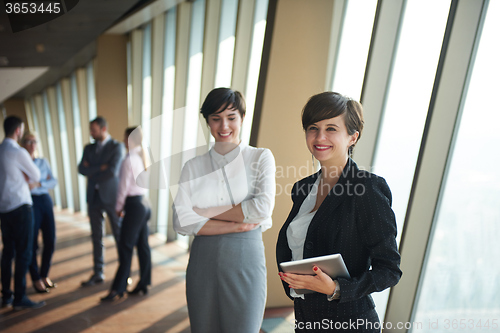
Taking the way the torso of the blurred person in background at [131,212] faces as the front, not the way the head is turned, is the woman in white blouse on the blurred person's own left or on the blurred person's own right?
on the blurred person's own left

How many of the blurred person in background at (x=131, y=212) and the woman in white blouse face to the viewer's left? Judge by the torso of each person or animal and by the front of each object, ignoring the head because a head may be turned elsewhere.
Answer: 1

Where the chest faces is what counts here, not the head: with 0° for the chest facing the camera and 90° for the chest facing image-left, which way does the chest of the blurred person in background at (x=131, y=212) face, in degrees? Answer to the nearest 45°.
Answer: approximately 90°

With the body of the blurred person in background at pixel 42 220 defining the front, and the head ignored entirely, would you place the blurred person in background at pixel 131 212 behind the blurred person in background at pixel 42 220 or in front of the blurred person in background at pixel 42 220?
in front

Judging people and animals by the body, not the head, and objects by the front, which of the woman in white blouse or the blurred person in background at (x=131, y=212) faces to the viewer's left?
the blurred person in background

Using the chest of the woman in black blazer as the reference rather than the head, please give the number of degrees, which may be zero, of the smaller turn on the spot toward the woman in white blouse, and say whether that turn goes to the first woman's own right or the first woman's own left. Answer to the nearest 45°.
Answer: approximately 90° to the first woman's own right

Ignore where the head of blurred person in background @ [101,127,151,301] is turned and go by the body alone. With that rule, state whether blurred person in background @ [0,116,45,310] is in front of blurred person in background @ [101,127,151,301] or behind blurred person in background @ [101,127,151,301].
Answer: in front

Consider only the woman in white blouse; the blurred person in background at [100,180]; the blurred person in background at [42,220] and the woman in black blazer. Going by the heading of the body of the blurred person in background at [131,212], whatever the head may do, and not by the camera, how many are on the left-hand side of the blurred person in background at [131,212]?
2

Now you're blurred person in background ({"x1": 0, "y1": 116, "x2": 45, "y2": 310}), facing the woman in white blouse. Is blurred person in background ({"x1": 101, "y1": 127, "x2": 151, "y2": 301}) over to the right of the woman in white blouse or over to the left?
left

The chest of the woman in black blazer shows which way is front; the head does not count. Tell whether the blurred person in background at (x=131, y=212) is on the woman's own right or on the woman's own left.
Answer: on the woman's own right

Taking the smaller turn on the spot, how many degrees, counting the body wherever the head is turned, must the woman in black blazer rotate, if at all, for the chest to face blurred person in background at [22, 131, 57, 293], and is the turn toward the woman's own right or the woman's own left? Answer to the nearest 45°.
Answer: approximately 90° to the woman's own right

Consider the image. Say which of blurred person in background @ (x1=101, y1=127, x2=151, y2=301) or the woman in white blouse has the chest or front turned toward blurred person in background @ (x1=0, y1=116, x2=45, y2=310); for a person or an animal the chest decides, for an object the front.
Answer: blurred person in background @ (x1=101, y1=127, x2=151, y2=301)

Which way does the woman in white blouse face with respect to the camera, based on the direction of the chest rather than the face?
toward the camera
